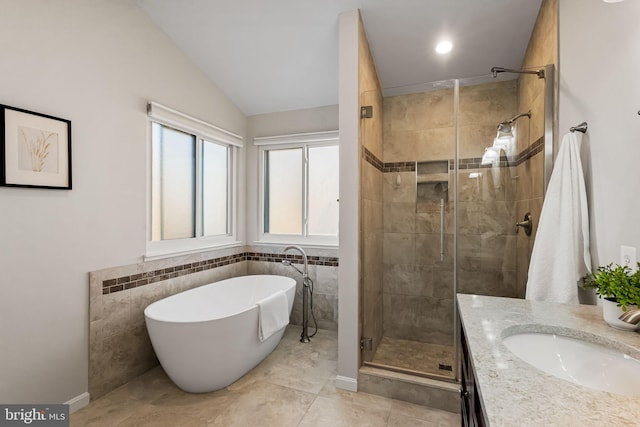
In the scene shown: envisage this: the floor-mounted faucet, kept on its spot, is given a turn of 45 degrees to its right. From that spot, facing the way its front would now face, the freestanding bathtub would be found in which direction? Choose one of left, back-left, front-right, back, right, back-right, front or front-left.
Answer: left

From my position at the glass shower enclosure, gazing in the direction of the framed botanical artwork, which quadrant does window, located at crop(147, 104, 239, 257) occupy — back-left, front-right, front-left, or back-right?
front-right

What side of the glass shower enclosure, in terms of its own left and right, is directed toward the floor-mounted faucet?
right

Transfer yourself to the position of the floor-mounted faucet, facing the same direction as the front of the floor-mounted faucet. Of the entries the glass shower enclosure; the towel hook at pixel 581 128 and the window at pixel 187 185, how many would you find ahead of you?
1

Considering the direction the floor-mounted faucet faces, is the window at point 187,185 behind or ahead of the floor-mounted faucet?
ahead

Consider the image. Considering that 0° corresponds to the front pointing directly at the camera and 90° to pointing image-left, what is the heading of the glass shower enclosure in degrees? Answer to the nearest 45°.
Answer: approximately 0°

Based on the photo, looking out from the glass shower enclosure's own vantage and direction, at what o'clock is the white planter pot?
The white planter pot is roughly at 11 o'clock from the glass shower enclosure.

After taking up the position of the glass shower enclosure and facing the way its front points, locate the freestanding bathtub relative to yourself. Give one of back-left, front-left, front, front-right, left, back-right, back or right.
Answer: front-right

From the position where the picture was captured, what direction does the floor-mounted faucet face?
facing to the left of the viewer

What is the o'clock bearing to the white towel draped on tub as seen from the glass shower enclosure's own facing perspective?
The white towel draped on tub is roughly at 2 o'clock from the glass shower enclosure.

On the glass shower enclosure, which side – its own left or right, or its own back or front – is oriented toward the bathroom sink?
front

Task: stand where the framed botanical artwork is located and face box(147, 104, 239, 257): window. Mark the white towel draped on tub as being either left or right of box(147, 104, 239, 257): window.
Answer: right
